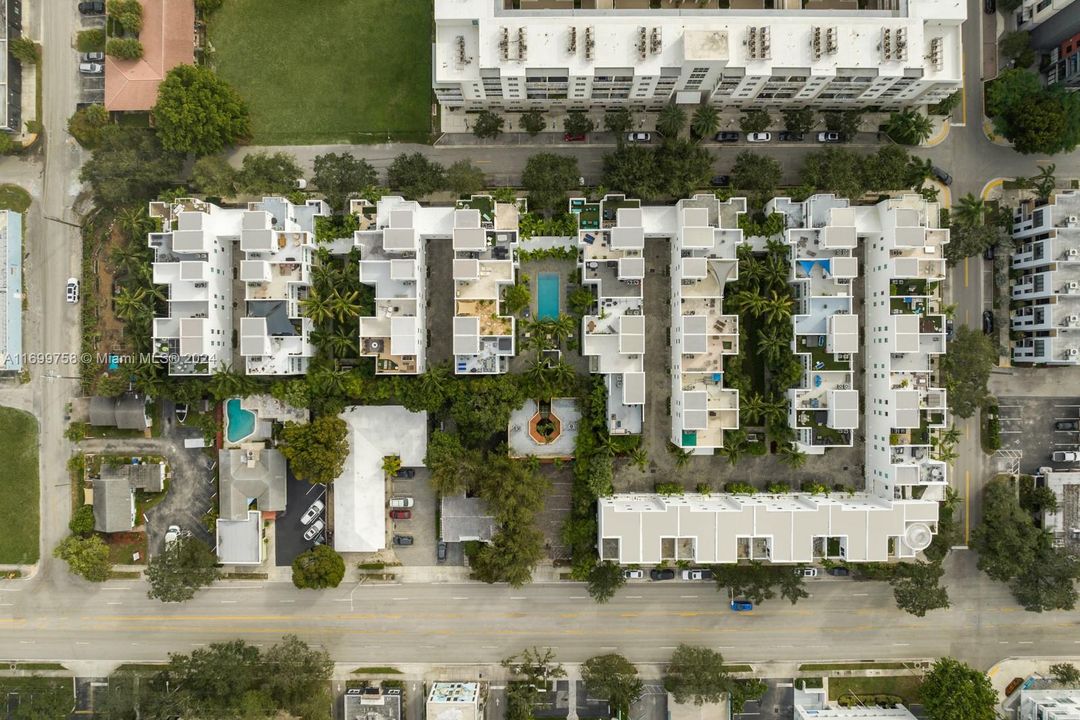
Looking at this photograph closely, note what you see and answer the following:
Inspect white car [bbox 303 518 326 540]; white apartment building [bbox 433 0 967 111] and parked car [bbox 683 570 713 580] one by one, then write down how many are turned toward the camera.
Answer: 1

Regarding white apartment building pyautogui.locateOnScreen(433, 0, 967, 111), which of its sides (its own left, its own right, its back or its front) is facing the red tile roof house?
right

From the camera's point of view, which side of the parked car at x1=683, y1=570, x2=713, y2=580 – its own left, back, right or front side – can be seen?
left

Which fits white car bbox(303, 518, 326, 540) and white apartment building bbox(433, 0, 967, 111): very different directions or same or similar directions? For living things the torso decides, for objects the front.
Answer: very different directions

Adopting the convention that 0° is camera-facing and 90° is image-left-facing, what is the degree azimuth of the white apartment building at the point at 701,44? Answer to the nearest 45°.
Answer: approximately 0°

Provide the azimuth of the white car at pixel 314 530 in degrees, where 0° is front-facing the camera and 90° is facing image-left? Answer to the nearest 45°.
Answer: approximately 225°
